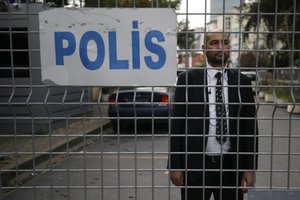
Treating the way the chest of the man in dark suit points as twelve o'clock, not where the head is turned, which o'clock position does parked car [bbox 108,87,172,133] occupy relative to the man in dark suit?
The parked car is roughly at 6 o'clock from the man in dark suit.

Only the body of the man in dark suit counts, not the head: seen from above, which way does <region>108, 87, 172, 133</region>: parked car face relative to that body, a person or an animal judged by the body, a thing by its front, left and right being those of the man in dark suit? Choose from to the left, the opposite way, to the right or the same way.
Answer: the opposite way

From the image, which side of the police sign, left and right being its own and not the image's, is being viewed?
front

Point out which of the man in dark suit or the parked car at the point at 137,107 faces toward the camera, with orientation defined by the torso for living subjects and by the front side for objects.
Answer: the man in dark suit

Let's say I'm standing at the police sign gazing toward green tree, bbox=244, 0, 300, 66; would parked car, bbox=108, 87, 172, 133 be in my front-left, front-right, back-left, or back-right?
front-left

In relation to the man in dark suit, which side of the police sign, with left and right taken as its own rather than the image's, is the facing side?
left

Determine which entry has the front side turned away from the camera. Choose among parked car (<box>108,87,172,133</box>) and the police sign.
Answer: the parked car

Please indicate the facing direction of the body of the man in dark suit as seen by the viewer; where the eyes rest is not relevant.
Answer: toward the camera

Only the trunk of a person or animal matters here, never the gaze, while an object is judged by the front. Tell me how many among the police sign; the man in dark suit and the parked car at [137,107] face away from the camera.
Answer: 1

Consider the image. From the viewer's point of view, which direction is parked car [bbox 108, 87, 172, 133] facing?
away from the camera
